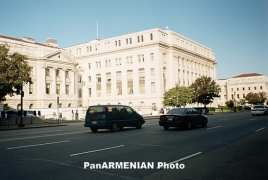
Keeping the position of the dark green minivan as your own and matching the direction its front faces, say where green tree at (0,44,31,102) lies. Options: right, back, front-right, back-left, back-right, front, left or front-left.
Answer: left

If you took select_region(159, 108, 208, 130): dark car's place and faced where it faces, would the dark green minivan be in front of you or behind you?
behind

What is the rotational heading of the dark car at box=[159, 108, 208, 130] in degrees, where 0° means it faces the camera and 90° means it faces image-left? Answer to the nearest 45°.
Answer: approximately 225°

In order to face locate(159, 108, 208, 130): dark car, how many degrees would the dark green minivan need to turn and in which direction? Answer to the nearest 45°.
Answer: approximately 45° to its right

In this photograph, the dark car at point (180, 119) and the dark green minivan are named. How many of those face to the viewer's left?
0

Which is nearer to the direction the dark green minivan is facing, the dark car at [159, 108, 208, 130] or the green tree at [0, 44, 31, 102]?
the dark car
